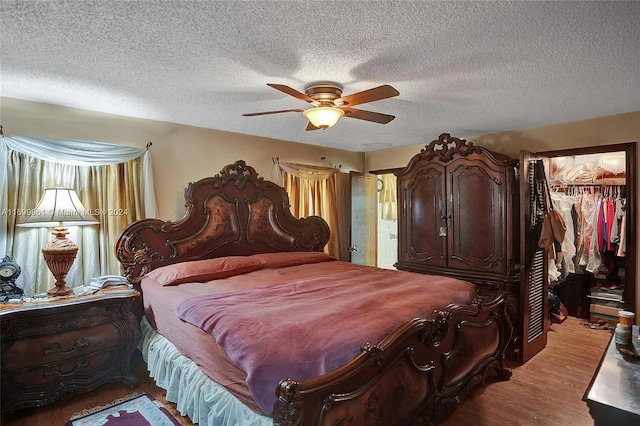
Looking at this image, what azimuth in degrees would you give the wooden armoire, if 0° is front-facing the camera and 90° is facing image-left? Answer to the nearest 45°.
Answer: approximately 45°

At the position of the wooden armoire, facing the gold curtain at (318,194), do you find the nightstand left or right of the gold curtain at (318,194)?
left

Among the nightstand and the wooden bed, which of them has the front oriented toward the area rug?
the nightstand

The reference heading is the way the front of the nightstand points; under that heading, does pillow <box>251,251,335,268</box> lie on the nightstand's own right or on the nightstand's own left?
on the nightstand's own left

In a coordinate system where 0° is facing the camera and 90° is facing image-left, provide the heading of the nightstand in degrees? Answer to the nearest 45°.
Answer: approximately 315°

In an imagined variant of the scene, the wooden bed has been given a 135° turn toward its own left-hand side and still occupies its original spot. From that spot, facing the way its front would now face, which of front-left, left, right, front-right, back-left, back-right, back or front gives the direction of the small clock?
left

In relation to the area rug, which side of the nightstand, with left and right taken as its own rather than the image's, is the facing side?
front

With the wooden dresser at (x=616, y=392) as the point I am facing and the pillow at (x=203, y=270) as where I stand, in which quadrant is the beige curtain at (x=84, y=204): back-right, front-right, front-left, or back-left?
back-right

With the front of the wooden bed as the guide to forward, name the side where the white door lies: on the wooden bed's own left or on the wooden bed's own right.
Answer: on the wooden bed's own left

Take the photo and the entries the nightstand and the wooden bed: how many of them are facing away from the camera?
0
